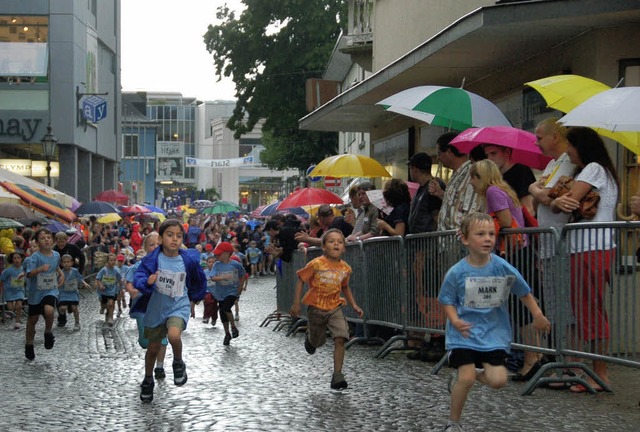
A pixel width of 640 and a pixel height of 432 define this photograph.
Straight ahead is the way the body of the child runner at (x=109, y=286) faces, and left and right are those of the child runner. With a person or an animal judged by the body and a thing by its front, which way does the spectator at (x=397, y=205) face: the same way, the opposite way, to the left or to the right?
to the right

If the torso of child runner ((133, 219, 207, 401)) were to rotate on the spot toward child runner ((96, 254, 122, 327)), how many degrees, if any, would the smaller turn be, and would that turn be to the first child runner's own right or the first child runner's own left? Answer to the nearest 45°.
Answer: approximately 180°

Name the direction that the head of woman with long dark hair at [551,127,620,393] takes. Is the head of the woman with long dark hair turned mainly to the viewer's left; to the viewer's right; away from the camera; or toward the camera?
to the viewer's left

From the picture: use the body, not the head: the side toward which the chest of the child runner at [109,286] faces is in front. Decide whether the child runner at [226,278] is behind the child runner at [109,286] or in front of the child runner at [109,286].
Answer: in front

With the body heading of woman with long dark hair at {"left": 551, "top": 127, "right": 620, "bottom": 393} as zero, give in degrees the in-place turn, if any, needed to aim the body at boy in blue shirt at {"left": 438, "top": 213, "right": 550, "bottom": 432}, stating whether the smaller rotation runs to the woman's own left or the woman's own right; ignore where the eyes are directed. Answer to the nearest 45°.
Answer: approximately 90° to the woman's own left

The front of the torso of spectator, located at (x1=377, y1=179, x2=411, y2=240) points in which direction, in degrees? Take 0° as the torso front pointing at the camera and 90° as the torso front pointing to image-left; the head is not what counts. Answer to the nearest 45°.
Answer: approximately 90°

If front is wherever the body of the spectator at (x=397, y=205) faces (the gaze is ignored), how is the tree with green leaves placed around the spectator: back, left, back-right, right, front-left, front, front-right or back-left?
right
